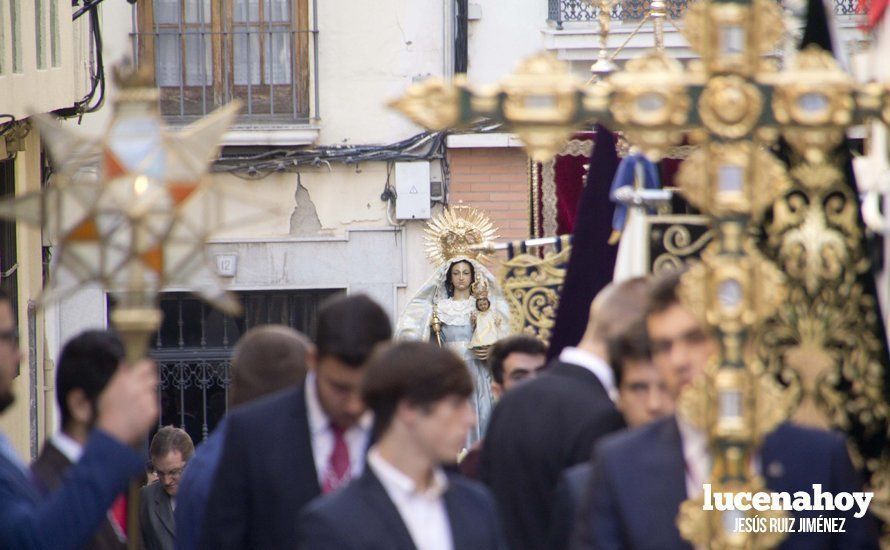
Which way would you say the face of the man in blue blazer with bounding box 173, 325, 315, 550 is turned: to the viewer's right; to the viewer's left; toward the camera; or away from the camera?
away from the camera

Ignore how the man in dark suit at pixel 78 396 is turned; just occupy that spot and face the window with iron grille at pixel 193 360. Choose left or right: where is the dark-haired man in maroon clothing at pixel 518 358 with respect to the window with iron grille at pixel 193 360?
right

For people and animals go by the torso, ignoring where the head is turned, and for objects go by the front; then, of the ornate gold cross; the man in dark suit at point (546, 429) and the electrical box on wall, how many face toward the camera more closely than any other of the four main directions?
2

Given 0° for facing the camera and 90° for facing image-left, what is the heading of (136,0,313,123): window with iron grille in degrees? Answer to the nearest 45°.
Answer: approximately 0°

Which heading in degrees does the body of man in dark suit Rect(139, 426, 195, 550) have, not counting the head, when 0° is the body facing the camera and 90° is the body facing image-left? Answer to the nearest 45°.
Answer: approximately 0°

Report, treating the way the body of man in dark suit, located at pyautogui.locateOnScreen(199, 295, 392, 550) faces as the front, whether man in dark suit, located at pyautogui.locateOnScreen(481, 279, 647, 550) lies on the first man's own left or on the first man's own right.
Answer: on the first man's own left

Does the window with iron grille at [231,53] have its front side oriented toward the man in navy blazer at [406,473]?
yes

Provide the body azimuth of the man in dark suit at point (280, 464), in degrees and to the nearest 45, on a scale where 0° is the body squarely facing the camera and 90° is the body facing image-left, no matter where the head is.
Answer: approximately 315°

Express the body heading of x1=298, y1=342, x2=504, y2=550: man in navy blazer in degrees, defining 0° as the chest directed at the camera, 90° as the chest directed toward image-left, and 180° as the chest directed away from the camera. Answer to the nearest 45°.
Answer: approximately 315°
